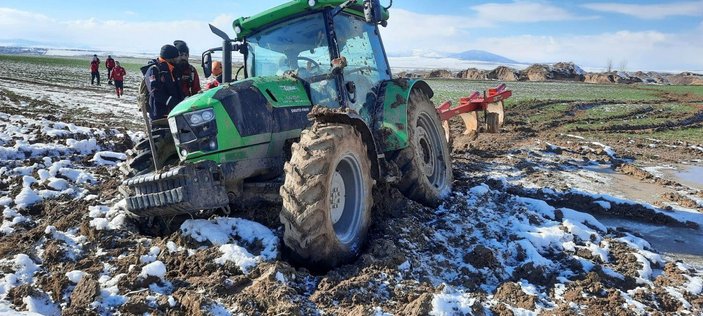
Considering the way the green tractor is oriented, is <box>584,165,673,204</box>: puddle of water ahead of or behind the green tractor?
behind

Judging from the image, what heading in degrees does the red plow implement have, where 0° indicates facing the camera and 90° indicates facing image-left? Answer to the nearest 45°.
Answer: approximately 45°

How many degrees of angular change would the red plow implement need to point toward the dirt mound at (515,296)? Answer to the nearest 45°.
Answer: approximately 45° to its left

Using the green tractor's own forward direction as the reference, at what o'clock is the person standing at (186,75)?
The person standing is roughly at 3 o'clock from the green tractor.

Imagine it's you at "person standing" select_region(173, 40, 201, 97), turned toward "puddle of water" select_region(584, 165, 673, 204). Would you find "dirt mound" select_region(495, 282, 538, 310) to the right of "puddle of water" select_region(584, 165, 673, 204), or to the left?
right

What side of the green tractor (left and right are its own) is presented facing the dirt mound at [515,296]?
left

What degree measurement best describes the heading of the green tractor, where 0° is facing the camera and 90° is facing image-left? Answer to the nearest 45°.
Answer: approximately 45°

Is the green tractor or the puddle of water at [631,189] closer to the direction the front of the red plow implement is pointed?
the green tractor

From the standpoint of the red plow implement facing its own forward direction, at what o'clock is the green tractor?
The green tractor is roughly at 11 o'clock from the red plow implement.

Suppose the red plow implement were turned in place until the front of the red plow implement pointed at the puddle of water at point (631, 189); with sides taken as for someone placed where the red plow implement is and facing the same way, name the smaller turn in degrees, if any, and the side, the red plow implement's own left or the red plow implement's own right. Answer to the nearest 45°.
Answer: approximately 90° to the red plow implement's own left
